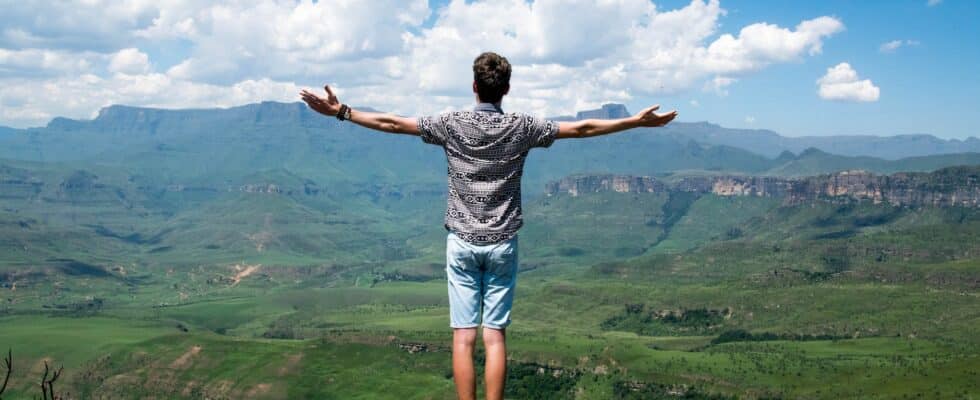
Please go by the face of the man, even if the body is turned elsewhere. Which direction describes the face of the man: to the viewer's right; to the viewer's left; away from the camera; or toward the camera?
away from the camera

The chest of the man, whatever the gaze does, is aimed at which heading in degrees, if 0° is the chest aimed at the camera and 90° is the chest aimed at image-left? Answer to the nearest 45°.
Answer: approximately 180°
